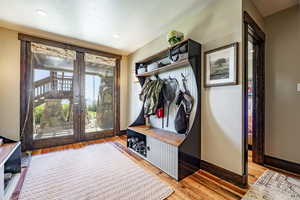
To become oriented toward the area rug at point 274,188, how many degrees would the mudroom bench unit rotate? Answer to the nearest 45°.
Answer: approximately 135° to its left

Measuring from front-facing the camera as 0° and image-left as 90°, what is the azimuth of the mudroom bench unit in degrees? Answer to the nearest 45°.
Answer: approximately 45°

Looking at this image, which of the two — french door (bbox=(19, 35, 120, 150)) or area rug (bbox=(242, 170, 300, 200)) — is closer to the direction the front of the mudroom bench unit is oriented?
the french door

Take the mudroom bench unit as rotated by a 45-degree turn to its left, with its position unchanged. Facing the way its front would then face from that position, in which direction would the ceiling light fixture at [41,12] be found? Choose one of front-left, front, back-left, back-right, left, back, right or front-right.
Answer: right

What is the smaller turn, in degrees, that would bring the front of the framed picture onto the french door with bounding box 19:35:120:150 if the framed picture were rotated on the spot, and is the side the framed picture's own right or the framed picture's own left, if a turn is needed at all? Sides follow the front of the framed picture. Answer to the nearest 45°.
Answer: approximately 45° to the framed picture's own right

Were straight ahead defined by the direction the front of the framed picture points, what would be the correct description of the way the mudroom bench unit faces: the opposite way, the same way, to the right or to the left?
the same way

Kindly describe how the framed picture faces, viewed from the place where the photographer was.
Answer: facing the viewer and to the left of the viewer

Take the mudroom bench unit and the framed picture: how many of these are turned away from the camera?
0

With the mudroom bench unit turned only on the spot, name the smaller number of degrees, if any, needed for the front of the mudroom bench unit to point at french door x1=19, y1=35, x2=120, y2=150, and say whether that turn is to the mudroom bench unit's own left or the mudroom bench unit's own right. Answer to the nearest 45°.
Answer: approximately 45° to the mudroom bench unit's own right
